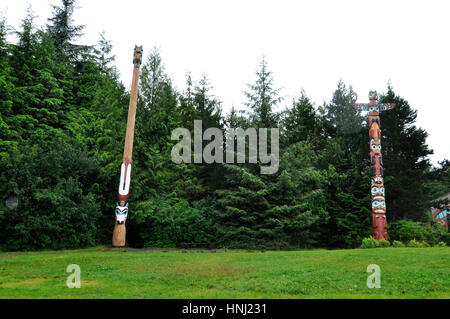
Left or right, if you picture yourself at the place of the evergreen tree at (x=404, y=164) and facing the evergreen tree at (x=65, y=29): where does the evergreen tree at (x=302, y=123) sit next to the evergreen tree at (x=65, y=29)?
right

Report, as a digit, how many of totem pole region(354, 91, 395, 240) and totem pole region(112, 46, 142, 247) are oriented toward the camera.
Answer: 2

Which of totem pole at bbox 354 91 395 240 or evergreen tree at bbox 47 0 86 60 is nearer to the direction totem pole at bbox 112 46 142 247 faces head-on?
the totem pole

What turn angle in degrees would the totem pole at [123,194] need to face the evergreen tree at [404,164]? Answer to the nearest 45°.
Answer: approximately 90° to its left

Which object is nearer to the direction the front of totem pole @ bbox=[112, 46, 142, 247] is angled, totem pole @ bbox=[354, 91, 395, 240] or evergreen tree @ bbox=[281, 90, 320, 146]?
the totem pole

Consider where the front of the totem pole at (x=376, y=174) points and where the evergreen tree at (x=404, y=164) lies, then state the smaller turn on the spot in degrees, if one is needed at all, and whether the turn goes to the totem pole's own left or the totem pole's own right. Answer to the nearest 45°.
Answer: approximately 180°

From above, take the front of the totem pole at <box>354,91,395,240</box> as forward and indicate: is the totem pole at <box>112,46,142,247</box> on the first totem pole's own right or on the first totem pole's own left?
on the first totem pole's own right

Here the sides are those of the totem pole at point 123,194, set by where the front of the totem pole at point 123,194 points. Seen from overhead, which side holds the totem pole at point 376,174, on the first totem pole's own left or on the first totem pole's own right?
on the first totem pole's own left
